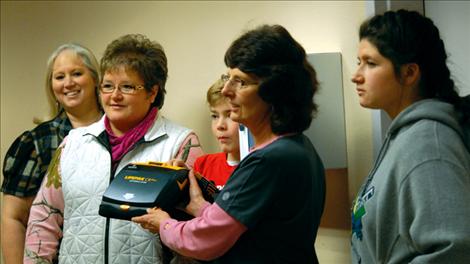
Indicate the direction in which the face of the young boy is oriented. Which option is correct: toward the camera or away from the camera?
toward the camera

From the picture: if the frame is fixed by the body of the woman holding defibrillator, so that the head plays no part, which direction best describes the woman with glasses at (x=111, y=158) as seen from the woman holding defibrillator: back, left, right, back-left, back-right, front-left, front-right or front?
front-right

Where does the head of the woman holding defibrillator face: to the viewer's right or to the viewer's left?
to the viewer's left

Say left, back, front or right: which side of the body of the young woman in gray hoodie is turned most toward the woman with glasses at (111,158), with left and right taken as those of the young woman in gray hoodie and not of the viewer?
front

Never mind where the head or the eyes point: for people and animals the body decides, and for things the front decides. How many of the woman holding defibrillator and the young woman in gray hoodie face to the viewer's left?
2

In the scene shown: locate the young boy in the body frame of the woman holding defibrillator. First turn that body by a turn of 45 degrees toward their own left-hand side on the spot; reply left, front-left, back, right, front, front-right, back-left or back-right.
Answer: back-right

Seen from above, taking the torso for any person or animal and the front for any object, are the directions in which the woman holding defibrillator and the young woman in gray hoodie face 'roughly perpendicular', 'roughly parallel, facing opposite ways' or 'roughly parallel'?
roughly parallel

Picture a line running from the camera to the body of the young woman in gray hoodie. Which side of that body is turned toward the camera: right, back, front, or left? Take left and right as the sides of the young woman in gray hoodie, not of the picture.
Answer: left

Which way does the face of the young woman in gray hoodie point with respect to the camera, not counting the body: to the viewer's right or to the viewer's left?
to the viewer's left

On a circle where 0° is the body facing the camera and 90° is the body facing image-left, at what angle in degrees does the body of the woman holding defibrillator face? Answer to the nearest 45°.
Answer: approximately 90°

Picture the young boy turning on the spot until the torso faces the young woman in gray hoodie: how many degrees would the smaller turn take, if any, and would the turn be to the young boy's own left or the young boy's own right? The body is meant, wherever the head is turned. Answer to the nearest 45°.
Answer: approximately 90° to the young boy's own left

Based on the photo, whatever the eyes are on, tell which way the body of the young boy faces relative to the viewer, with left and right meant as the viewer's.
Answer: facing the viewer and to the left of the viewer
